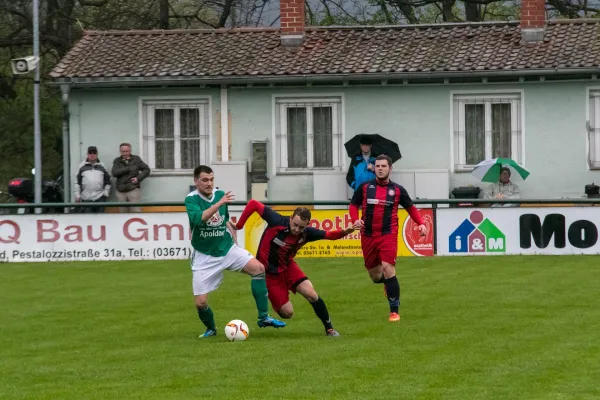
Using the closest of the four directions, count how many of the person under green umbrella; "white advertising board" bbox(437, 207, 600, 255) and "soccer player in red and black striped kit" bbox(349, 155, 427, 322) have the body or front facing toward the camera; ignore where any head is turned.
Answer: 3

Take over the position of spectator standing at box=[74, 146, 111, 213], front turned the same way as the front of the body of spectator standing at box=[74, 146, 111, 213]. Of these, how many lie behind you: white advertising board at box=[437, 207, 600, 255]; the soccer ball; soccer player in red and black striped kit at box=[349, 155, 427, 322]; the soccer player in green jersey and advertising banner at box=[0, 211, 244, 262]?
0

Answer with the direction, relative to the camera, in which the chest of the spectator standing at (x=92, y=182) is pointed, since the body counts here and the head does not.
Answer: toward the camera

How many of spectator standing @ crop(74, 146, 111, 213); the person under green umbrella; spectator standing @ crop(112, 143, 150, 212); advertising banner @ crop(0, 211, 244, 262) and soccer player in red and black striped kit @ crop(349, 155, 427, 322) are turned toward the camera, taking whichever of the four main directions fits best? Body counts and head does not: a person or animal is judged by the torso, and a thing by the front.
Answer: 5

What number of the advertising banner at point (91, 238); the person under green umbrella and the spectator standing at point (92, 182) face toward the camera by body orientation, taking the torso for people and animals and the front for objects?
3

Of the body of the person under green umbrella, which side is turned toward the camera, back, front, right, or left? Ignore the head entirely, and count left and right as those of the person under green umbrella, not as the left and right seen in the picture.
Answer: front

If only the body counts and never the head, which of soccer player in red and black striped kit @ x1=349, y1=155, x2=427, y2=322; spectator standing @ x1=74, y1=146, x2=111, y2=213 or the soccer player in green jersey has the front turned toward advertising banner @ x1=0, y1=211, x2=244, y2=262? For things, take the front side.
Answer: the spectator standing

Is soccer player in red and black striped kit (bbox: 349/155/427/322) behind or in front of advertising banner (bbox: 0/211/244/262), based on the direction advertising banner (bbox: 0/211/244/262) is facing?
in front

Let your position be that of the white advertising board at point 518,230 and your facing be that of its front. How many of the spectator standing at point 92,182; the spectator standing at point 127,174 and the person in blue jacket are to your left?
0

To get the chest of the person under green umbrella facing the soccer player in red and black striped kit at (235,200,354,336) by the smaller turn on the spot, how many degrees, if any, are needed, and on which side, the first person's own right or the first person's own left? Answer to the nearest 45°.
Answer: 0° — they already face them

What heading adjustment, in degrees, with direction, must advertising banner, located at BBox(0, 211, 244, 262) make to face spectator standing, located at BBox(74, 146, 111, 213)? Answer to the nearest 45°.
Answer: approximately 180°

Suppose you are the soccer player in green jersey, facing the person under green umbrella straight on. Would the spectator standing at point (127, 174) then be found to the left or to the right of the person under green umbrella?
left

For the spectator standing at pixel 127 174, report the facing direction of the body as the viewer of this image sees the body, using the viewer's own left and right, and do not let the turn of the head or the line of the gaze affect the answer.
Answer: facing the viewer

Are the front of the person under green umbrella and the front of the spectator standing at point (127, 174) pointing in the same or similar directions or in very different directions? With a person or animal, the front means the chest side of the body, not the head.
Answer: same or similar directions

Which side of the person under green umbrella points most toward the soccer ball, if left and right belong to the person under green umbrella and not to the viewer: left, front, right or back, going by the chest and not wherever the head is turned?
front

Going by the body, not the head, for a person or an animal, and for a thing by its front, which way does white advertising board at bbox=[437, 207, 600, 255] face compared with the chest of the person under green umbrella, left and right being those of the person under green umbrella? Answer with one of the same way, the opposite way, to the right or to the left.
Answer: the same way

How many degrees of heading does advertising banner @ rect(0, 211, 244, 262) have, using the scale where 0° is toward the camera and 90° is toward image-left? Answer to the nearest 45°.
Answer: approximately 0°
